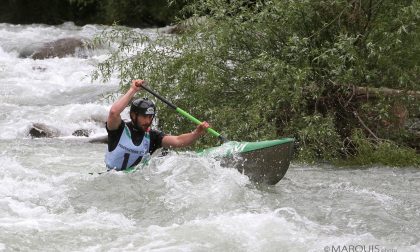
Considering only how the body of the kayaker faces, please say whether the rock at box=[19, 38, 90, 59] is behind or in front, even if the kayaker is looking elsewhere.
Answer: behind
